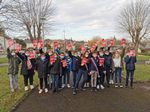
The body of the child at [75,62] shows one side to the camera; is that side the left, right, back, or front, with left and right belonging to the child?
front

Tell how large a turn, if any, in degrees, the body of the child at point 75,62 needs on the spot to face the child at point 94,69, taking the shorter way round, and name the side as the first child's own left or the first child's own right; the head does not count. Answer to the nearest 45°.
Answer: approximately 90° to the first child's own left

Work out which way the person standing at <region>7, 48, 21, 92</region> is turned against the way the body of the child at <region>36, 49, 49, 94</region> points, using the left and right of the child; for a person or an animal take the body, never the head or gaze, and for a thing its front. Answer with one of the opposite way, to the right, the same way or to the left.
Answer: the same way

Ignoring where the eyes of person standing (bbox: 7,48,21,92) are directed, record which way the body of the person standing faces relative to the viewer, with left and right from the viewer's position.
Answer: facing the viewer

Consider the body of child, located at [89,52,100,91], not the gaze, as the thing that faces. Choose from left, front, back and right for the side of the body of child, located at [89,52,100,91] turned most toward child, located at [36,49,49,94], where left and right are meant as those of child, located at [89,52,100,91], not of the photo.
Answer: right

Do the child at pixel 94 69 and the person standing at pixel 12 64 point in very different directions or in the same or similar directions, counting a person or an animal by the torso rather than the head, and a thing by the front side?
same or similar directions

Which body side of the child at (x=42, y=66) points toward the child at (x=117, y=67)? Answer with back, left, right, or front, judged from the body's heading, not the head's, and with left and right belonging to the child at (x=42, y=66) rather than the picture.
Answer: left

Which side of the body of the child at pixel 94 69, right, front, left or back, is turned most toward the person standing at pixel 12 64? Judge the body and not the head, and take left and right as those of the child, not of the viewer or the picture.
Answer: right

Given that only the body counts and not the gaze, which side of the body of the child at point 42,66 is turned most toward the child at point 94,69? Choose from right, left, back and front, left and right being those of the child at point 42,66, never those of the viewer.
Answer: left

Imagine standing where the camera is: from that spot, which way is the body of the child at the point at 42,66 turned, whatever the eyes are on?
toward the camera

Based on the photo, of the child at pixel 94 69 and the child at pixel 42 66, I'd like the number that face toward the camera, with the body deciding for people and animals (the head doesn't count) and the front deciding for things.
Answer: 2

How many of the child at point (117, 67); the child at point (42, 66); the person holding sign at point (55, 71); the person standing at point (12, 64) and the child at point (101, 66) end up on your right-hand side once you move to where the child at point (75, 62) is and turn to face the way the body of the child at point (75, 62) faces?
3

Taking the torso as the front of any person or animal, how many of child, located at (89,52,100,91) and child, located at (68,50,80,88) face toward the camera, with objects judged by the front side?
2

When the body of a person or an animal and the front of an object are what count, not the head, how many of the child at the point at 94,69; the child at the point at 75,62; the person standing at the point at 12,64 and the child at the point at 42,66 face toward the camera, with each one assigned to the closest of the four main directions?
4
